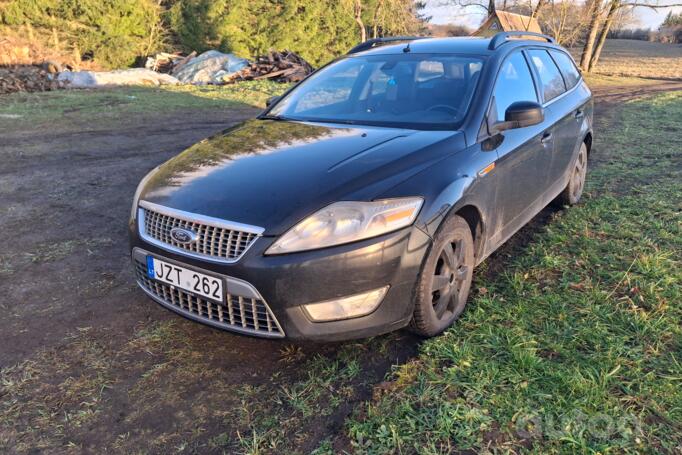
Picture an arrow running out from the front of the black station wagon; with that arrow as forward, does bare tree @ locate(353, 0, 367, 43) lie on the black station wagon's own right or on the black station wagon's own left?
on the black station wagon's own right

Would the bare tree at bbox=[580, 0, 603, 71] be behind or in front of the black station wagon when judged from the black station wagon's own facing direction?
behind

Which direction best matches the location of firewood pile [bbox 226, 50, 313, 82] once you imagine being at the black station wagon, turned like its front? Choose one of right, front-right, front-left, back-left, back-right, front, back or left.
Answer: back-right

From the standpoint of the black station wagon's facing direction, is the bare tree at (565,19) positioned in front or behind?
behind

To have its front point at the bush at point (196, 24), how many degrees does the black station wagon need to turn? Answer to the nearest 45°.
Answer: approximately 135° to its right

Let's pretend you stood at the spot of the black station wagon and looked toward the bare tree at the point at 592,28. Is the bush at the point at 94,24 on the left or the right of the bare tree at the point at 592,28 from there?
left

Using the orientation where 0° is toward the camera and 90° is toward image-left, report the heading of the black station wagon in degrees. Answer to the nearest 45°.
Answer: approximately 45°

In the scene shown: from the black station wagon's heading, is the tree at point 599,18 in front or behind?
behind
